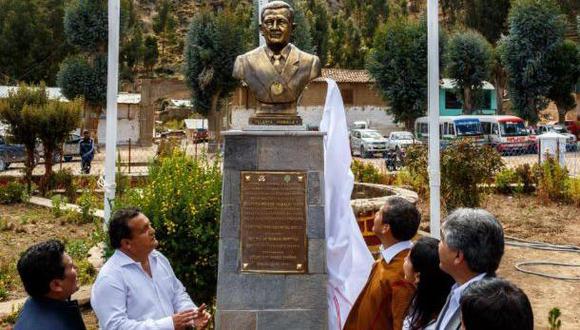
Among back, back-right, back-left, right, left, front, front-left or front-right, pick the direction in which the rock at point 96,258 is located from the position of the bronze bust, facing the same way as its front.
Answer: back-right

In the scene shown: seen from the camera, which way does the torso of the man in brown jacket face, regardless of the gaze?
to the viewer's left

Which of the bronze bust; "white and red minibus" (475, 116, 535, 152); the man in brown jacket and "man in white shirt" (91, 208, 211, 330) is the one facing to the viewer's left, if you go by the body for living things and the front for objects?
the man in brown jacket

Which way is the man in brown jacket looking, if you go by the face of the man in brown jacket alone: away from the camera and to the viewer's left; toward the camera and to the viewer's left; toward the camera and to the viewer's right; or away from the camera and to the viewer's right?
away from the camera and to the viewer's left

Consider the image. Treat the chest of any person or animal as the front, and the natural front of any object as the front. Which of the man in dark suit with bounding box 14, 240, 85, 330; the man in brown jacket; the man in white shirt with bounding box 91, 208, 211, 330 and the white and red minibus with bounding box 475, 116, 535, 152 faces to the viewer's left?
the man in brown jacket

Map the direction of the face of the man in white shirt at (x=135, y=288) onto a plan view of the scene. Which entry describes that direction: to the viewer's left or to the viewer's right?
to the viewer's right
